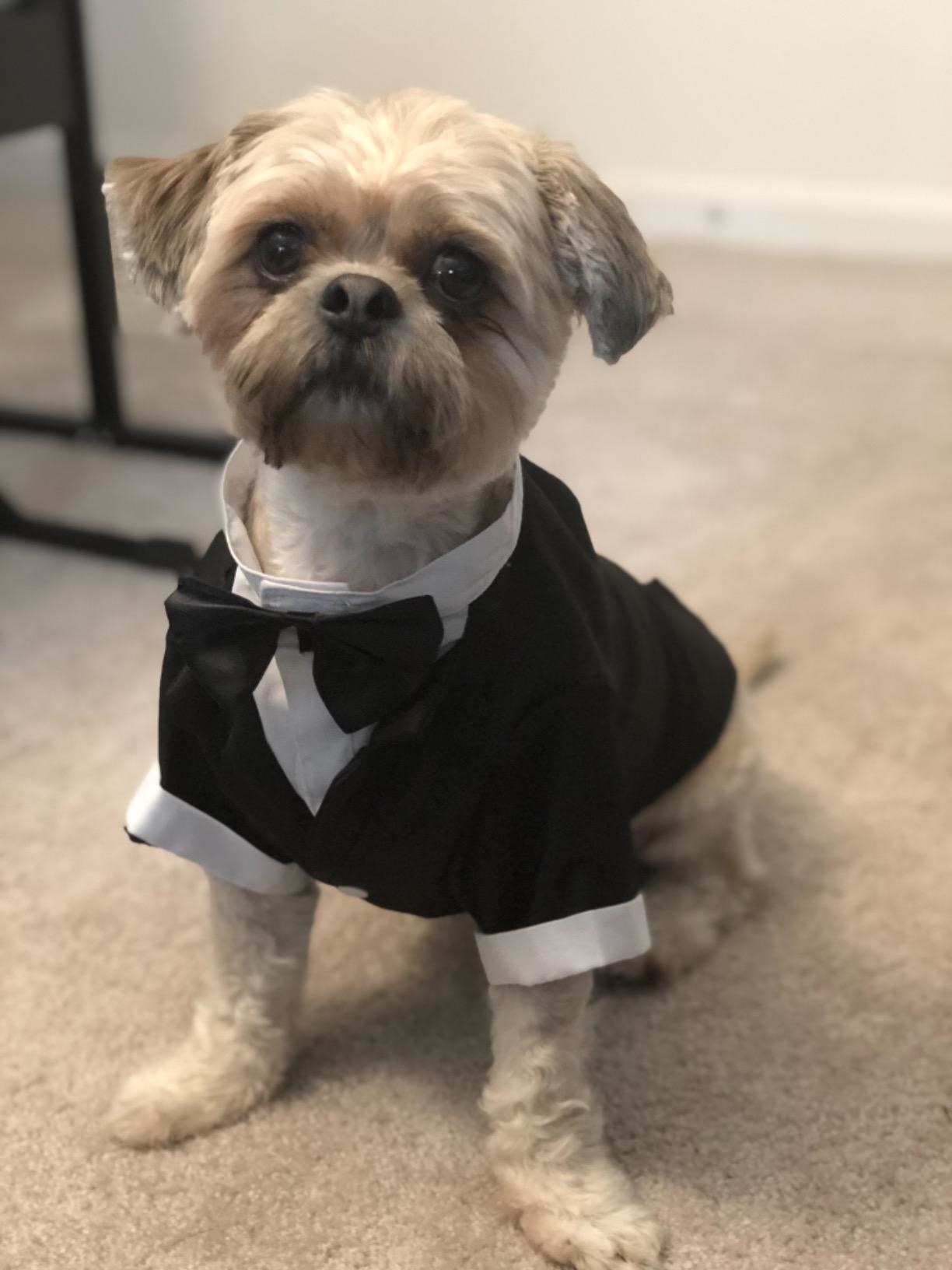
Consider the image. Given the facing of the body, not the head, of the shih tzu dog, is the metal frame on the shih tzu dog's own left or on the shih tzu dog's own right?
on the shih tzu dog's own right

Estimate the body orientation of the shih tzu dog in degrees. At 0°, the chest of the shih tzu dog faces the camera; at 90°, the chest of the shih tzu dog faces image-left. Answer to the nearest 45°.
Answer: approximately 45°
